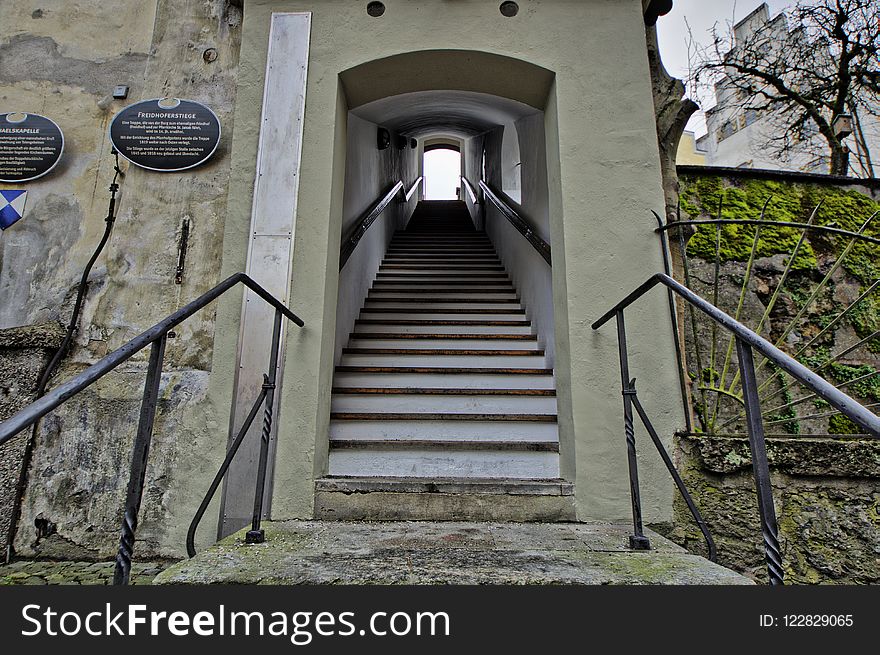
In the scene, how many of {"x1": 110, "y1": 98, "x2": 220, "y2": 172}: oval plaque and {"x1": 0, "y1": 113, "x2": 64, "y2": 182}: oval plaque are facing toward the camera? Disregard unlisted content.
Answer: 2

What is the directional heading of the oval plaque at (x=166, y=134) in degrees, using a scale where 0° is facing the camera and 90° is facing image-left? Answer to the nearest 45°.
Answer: approximately 0°

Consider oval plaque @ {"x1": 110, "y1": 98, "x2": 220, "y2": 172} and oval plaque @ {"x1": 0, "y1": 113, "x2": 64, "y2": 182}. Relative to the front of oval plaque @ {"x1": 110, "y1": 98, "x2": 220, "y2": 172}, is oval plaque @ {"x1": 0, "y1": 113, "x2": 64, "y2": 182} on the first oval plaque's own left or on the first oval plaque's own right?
on the first oval plaque's own right

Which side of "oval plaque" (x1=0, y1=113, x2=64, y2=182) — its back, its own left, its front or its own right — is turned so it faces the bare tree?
left

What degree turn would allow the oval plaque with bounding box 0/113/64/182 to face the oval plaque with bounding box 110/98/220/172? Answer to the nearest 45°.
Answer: approximately 45° to its left

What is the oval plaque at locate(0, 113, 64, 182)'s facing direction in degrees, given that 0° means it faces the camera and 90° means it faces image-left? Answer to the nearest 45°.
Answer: approximately 0°

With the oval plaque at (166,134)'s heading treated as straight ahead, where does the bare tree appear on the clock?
The bare tree is roughly at 9 o'clock from the oval plaque.

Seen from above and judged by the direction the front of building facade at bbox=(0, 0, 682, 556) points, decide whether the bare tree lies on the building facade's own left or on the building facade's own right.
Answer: on the building facade's own left
